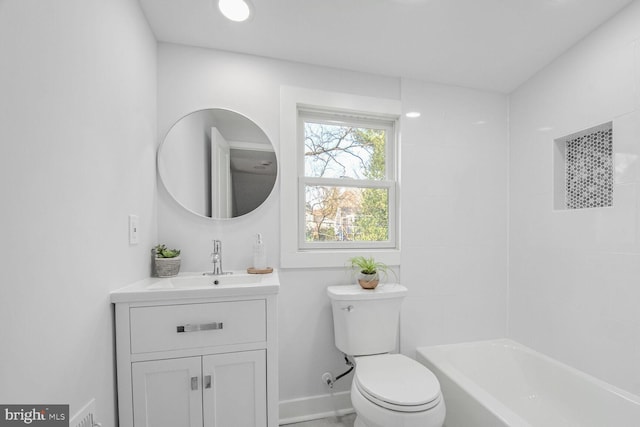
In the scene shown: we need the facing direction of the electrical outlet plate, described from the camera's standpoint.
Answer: facing the viewer and to the right of the viewer

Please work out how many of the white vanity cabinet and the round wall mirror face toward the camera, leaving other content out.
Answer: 2

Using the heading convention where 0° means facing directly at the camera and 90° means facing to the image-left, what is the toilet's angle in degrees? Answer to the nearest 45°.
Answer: approximately 315°

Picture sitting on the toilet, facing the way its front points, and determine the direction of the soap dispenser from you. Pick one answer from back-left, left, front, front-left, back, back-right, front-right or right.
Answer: back-right

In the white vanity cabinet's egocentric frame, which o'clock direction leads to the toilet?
The toilet is roughly at 9 o'clock from the white vanity cabinet.

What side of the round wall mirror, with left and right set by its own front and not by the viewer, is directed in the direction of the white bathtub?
left

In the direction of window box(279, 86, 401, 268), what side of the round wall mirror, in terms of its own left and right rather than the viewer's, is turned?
left

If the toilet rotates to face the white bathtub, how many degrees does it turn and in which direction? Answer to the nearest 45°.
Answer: approximately 90° to its left
